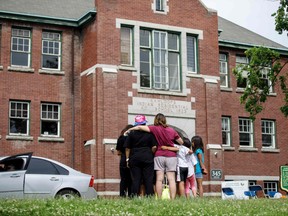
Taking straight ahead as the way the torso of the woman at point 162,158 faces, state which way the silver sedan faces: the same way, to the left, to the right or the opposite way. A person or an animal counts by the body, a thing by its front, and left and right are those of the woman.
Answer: to the left

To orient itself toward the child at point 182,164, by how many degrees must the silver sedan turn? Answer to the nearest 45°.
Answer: approximately 135° to its left

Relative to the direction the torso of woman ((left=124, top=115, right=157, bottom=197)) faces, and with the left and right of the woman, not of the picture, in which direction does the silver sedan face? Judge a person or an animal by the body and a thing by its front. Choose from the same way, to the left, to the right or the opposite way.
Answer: to the left

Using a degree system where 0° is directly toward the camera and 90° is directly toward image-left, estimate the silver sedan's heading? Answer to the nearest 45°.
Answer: approximately 90°

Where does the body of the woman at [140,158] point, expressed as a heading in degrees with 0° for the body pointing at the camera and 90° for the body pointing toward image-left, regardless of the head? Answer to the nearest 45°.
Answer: approximately 180°

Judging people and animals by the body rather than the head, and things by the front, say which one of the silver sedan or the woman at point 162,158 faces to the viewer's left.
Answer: the silver sedan

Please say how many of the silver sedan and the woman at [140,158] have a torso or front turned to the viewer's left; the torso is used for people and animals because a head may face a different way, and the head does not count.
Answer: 1

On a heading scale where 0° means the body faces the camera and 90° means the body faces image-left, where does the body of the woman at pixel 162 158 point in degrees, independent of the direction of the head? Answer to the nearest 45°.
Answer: approximately 180°

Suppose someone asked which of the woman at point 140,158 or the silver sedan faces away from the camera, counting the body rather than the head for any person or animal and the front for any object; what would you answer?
the woman
